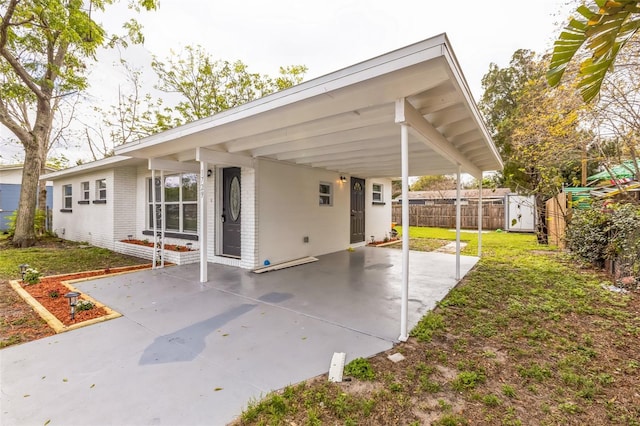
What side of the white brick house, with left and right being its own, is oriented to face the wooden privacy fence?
back

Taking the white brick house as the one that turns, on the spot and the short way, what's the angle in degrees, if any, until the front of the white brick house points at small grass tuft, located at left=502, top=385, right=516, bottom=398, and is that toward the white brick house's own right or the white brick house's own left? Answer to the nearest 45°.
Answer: approximately 45° to the white brick house's own left

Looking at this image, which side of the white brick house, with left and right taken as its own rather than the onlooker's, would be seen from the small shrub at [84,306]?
front

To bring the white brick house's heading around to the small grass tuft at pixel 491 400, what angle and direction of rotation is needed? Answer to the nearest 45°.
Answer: approximately 45° to its left

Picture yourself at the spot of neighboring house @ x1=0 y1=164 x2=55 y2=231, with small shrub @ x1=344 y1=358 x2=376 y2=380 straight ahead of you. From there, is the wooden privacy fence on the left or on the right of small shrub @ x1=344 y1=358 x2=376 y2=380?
left

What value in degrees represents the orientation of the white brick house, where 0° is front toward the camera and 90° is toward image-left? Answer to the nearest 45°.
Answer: approximately 45°

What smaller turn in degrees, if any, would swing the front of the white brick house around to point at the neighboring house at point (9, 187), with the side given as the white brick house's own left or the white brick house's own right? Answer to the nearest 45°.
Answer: approximately 90° to the white brick house's own right
